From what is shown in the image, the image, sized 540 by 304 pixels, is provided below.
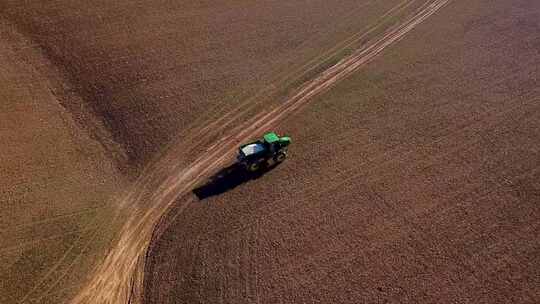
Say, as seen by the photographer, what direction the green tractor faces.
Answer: facing away from the viewer and to the right of the viewer
